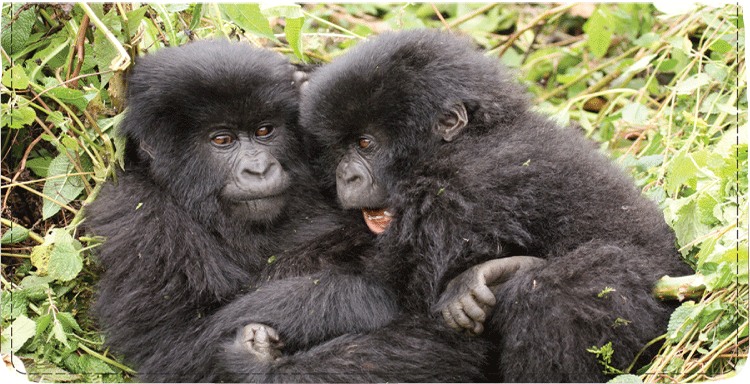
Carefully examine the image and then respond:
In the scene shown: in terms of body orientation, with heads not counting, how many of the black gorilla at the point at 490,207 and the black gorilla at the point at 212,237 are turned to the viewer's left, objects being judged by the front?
1

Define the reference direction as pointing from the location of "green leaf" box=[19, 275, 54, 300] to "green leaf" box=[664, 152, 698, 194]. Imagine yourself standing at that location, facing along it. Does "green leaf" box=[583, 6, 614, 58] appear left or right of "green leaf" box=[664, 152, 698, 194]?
left

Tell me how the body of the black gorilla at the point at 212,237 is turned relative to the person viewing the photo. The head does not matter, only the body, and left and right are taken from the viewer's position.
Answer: facing the viewer and to the right of the viewer

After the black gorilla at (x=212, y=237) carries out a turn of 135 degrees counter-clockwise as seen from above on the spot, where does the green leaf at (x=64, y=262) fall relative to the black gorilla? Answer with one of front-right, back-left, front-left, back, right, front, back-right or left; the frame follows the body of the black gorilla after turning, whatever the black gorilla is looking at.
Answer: left

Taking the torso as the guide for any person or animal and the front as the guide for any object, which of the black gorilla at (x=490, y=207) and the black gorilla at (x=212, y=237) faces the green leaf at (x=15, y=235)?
the black gorilla at (x=490, y=207)

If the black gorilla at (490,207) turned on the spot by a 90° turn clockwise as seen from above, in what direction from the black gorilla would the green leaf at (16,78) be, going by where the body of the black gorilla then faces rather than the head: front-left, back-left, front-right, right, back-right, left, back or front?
left

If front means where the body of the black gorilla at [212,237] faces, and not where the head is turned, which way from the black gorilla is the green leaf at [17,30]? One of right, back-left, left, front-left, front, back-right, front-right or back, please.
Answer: back

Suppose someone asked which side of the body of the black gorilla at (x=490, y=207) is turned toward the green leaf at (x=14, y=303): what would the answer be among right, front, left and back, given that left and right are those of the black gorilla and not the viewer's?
front

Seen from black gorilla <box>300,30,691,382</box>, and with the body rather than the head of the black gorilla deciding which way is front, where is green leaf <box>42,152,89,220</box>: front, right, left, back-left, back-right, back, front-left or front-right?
front

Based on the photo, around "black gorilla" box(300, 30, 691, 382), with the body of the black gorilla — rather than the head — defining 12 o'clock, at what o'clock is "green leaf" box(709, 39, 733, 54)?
The green leaf is roughly at 4 o'clock from the black gorilla.

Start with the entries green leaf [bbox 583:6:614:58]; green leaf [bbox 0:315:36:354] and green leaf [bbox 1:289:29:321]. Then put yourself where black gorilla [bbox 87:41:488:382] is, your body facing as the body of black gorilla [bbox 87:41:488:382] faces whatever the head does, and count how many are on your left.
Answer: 1

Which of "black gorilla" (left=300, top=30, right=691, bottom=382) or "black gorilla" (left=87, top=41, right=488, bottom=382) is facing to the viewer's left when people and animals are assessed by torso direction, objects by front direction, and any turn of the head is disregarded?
"black gorilla" (left=300, top=30, right=691, bottom=382)

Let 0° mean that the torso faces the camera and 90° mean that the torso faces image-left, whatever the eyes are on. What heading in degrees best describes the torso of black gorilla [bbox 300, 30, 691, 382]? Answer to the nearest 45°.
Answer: approximately 90°

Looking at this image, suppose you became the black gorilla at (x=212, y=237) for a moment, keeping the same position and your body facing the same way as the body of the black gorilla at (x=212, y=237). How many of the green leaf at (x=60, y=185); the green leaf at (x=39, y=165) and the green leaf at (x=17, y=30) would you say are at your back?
3

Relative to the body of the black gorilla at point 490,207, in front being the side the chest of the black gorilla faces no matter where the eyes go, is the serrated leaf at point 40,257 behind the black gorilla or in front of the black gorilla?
in front
